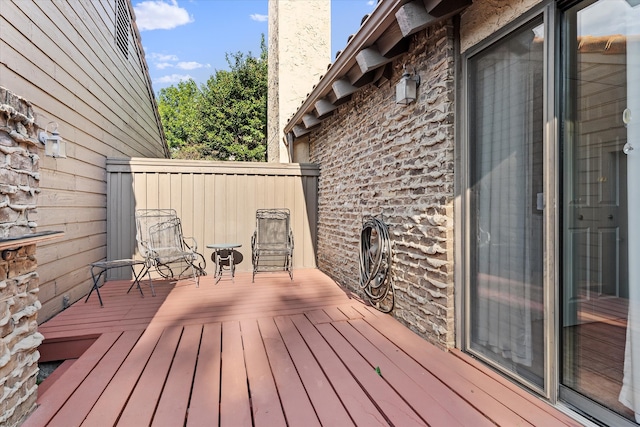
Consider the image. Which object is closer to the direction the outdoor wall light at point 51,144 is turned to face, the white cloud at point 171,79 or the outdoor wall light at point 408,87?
the outdoor wall light

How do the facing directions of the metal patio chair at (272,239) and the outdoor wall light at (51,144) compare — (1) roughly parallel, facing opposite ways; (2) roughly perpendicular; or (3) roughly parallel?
roughly perpendicular

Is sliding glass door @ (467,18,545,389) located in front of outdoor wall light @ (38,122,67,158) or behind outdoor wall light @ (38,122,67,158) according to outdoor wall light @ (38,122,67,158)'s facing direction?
in front

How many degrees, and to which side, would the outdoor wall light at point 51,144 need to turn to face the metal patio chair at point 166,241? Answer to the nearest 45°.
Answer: approximately 90° to its left

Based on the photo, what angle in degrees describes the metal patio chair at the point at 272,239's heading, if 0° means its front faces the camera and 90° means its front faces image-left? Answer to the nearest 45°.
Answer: approximately 0°

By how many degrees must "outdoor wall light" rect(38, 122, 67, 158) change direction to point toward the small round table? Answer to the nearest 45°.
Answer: approximately 90° to its left

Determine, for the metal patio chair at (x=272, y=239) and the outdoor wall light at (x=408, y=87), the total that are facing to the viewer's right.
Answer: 0

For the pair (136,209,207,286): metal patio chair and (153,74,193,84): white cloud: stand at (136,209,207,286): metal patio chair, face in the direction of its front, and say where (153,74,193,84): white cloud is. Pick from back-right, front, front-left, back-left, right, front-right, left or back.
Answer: back-left

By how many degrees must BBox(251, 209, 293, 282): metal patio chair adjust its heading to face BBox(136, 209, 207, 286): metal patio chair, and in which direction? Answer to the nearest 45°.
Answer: approximately 90° to its right

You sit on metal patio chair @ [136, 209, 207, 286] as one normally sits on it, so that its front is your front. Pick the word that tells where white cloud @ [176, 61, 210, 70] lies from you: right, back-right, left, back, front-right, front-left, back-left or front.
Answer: back-left
